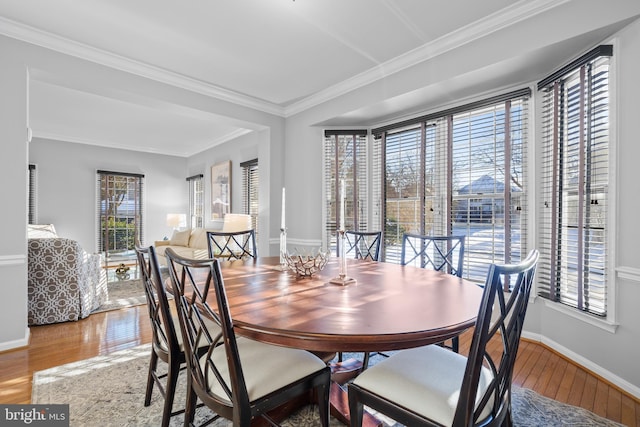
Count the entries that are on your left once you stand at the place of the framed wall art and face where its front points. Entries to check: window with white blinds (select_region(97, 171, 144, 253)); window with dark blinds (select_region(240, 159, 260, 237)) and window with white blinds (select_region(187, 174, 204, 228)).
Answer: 1

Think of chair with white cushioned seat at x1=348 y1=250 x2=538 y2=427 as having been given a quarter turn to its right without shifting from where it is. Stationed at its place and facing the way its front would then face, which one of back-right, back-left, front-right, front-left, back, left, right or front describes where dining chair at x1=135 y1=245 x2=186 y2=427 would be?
back-left

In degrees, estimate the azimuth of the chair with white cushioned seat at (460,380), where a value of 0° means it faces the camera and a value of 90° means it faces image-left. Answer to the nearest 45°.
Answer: approximately 135°

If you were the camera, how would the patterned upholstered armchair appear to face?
facing away from the viewer and to the right of the viewer

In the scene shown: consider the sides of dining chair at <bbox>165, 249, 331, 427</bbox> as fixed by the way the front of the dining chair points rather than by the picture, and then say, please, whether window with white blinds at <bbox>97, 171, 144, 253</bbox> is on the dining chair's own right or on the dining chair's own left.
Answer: on the dining chair's own left

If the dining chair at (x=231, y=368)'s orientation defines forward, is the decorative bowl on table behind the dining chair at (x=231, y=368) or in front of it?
in front

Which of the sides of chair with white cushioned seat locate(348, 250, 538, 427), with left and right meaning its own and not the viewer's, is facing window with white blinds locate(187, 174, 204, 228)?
front

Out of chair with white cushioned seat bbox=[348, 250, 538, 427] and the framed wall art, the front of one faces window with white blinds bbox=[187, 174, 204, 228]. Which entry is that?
the chair with white cushioned seat

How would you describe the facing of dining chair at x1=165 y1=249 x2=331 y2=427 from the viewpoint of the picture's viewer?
facing away from the viewer and to the right of the viewer

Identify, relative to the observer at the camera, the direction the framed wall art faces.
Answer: facing the viewer and to the left of the viewer

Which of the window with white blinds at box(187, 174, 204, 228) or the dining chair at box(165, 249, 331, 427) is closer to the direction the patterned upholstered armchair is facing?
the window with white blinds

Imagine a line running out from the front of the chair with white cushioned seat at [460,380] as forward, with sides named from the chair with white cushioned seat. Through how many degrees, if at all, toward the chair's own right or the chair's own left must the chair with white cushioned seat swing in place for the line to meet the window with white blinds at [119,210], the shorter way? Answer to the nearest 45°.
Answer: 0° — it already faces it

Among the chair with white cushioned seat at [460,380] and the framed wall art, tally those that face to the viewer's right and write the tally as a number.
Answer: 0
